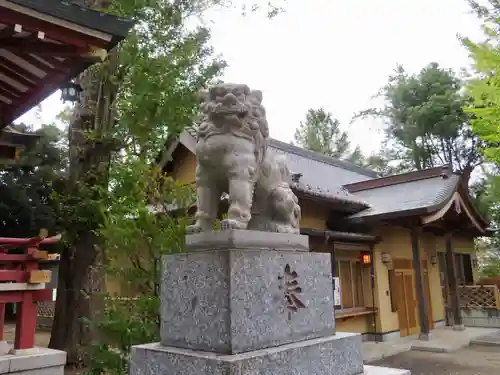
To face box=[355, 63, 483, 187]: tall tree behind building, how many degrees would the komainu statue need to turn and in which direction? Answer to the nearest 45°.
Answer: approximately 180°

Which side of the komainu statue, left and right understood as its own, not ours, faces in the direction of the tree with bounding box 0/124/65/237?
right

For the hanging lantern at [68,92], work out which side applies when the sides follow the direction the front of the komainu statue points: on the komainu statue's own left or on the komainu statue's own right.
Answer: on the komainu statue's own right

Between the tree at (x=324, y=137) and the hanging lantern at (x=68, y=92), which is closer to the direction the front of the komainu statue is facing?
the hanging lantern

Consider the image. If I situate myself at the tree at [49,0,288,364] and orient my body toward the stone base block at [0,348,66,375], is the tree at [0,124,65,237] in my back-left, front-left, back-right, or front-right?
back-right

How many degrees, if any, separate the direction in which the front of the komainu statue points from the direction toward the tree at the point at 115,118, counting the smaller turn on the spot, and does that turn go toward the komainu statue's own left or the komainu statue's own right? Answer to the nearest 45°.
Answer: approximately 90° to the komainu statue's own right

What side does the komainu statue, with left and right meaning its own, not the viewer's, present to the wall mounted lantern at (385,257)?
back

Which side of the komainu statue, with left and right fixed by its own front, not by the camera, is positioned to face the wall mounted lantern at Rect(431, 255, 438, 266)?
back

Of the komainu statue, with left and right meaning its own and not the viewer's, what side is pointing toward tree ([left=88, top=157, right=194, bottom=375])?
right

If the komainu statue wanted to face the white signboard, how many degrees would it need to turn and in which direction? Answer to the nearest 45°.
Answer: approximately 135° to its right

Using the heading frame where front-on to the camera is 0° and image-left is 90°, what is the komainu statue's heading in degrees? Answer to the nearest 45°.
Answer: approximately 45°

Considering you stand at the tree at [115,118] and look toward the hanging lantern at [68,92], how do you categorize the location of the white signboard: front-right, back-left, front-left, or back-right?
back-left
